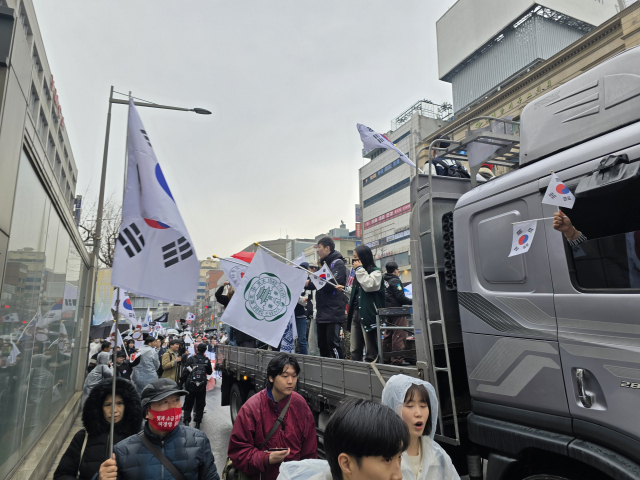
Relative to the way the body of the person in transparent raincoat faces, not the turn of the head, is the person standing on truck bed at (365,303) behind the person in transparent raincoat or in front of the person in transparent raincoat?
behind

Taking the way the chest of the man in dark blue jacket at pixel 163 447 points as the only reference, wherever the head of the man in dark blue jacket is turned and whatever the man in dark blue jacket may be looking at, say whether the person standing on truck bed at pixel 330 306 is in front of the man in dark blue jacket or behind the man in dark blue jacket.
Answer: behind

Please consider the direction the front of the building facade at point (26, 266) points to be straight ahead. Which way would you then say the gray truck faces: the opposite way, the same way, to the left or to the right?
to the right

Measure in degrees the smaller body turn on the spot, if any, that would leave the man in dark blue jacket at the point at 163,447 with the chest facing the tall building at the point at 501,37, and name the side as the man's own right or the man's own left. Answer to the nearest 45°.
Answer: approximately 135° to the man's own left

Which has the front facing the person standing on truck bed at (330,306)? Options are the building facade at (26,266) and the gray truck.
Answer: the building facade

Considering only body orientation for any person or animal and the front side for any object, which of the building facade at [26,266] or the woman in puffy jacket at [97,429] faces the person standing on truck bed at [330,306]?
the building facade

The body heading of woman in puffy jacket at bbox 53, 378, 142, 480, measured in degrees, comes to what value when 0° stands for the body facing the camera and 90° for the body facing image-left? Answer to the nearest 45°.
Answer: approximately 0°

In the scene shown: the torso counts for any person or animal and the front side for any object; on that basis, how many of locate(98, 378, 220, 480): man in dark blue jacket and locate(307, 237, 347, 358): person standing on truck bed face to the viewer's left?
1

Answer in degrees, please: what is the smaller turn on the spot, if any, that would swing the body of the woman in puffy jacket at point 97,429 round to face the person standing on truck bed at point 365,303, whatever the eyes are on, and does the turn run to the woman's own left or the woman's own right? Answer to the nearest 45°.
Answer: approximately 90° to the woman's own left

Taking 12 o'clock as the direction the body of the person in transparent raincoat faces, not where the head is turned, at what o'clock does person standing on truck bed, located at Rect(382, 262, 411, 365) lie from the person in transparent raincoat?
The person standing on truck bed is roughly at 6 o'clock from the person in transparent raincoat.

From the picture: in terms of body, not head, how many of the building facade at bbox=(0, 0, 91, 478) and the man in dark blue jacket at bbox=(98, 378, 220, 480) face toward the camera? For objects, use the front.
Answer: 1

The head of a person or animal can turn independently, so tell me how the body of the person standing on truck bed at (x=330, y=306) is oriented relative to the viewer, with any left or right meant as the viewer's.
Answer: facing to the left of the viewer
